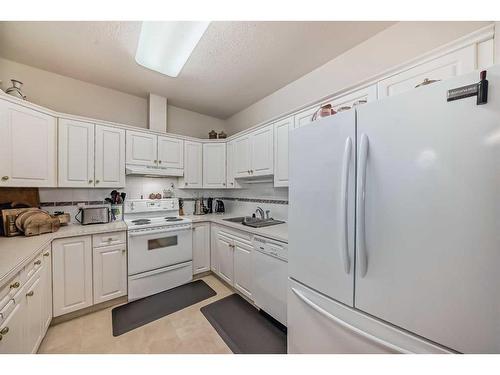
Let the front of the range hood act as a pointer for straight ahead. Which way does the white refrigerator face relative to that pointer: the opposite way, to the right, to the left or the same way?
to the right

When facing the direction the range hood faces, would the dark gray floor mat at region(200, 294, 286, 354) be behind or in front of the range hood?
in front

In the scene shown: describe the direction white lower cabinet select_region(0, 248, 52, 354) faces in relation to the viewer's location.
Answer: facing to the right of the viewer

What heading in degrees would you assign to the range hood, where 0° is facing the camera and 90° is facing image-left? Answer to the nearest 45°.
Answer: approximately 0°

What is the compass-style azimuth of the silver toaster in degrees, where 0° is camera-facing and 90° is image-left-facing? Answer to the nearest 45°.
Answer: approximately 0°

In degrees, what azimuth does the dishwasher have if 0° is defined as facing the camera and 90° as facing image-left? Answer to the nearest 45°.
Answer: approximately 45°

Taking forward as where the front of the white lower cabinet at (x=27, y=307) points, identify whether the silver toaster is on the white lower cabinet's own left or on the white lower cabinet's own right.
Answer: on the white lower cabinet's own left

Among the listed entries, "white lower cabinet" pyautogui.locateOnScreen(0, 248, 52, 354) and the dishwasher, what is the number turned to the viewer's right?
1

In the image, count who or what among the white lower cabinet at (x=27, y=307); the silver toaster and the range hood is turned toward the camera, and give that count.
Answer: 2

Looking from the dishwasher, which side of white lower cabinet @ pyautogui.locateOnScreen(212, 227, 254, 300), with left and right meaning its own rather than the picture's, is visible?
left

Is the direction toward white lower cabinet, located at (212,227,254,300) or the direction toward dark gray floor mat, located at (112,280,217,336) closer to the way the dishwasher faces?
the dark gray floor mat
